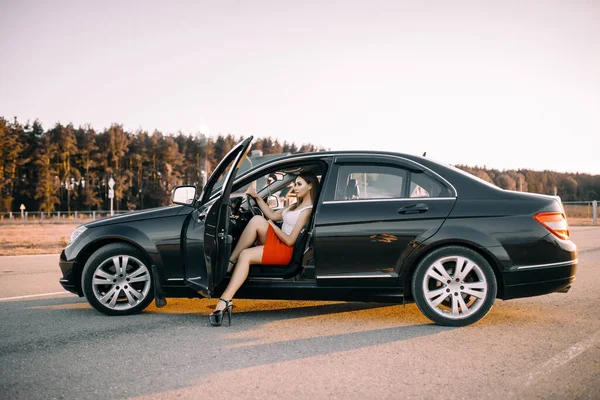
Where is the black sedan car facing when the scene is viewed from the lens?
facing to the left of the viewer
